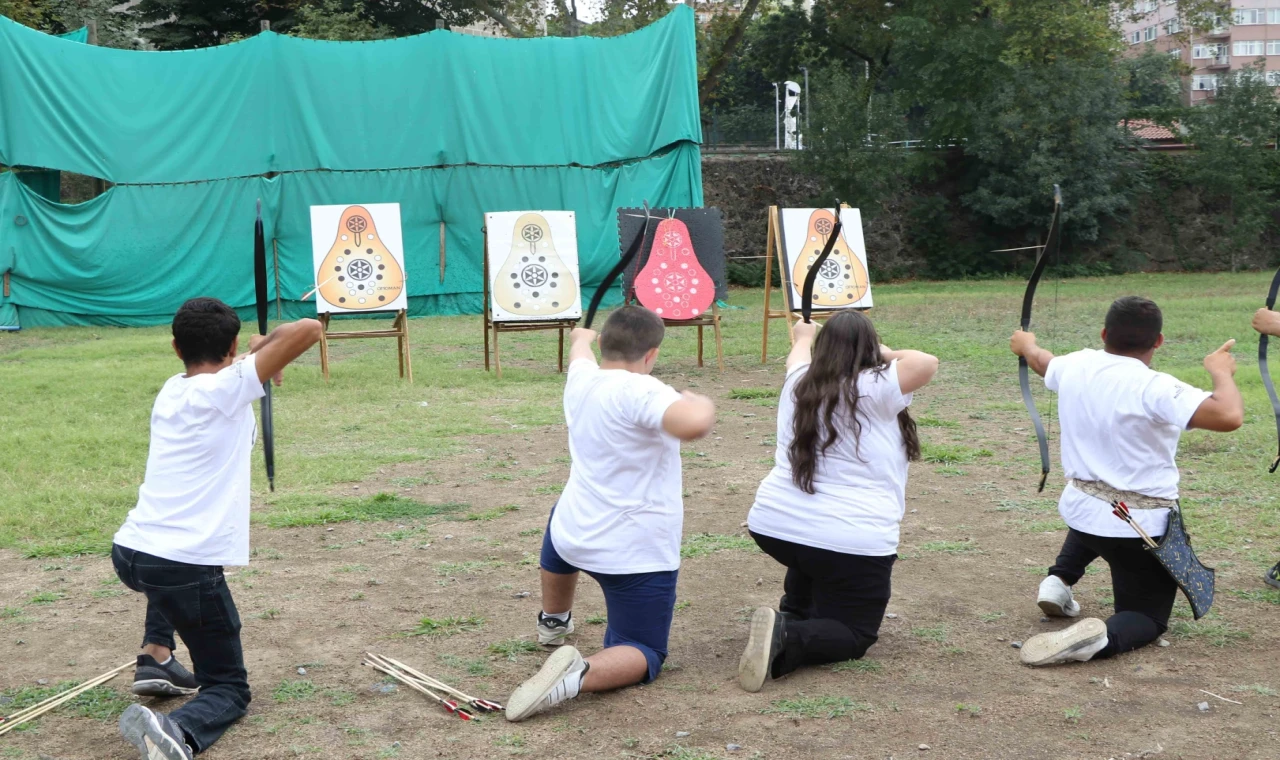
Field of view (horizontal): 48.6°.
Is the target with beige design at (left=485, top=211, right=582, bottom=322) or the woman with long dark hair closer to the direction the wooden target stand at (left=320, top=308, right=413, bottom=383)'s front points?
the woman with long dark hair

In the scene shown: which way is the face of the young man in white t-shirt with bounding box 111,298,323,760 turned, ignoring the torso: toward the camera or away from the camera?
away from the camera

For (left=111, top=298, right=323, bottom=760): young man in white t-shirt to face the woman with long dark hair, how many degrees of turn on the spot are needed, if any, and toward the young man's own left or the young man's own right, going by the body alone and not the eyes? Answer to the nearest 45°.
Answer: approximately 45° to the young man's own right

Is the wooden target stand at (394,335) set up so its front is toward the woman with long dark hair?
yes

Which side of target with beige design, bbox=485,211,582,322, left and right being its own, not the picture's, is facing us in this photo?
front

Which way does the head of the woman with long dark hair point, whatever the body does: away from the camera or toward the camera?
away from the camera

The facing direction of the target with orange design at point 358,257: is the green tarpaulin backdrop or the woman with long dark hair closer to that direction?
the woman with long dark hair

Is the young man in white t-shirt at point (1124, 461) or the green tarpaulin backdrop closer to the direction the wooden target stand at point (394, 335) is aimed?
the young man in white t-shirt

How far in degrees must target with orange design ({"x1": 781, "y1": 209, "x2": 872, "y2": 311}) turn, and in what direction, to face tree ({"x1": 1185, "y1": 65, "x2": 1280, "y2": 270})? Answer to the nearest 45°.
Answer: approximately 135° to its left

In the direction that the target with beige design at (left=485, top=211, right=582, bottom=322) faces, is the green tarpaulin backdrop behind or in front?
behind

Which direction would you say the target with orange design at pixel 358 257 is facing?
toward the camera

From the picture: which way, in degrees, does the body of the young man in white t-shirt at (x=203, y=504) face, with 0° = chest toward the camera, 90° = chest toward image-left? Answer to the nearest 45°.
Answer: approximately 225°
